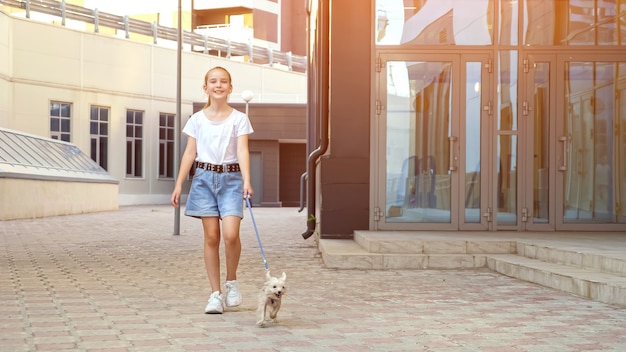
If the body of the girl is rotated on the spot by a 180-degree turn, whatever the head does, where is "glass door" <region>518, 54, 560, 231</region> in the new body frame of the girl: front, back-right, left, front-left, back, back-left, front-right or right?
front-right

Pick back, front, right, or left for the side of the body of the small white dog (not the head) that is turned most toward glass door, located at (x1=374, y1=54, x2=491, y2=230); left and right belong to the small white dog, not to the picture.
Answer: back

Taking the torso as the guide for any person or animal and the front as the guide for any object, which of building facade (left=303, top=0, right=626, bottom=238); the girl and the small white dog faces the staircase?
the building facade

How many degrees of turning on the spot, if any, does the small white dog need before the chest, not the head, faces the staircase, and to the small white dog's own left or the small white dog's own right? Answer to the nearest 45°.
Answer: approximately 135° to the small white dog's own left

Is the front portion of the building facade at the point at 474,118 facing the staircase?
yes

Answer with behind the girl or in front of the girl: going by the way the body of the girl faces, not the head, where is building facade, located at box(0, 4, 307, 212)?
behind

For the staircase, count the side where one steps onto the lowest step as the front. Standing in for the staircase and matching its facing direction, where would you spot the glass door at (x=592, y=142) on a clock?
The glass door is roughly at 7 o'clock from the staircase.
